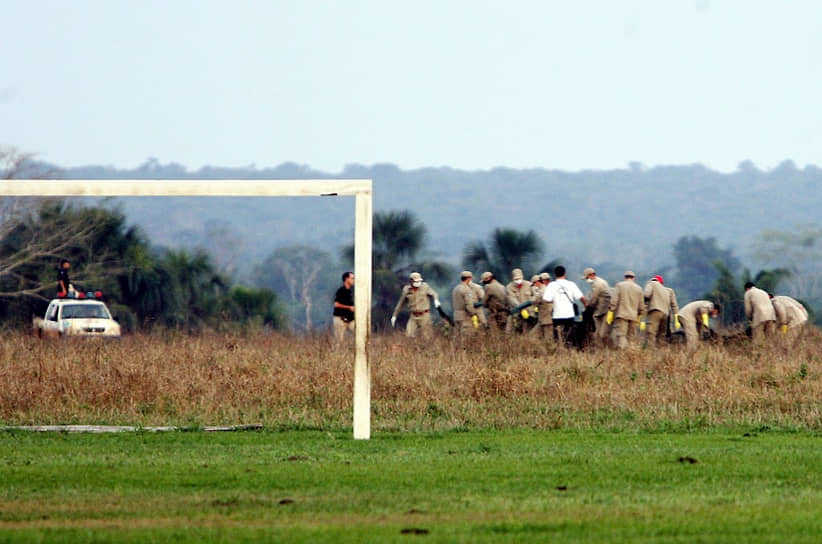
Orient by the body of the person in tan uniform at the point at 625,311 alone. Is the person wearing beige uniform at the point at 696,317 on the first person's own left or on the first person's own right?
on the first person's own right

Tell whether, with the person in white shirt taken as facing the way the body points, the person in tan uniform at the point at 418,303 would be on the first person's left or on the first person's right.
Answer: on the first person's left

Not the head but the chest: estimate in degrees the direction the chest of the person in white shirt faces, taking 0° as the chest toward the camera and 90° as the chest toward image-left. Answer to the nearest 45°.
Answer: approximately 180°

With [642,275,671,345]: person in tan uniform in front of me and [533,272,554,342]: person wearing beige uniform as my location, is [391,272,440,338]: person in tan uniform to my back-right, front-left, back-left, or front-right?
back-left
